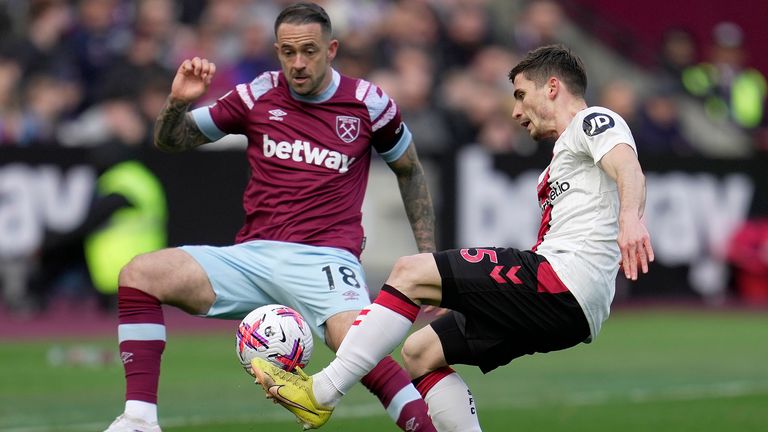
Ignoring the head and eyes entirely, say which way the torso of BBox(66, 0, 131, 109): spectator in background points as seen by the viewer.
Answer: toward the camera

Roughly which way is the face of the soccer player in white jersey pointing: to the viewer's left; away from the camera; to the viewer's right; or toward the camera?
to the viewer's left

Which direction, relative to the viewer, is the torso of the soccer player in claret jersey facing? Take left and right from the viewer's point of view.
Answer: facing the viewer

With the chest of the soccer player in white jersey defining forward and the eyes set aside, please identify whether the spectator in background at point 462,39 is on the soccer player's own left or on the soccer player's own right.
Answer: on the soccer player's own right

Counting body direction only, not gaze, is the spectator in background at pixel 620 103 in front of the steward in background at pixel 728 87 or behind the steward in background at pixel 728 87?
in front

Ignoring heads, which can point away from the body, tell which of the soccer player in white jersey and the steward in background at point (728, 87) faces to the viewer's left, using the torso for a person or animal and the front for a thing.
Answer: the soccer player in white jersey

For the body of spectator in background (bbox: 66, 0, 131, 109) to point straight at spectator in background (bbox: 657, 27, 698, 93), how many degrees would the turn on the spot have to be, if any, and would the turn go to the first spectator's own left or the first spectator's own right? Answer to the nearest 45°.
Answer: approximately 90° to the first spectator's own left

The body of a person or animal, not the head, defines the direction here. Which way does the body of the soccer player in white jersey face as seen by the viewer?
to the viewer's left
